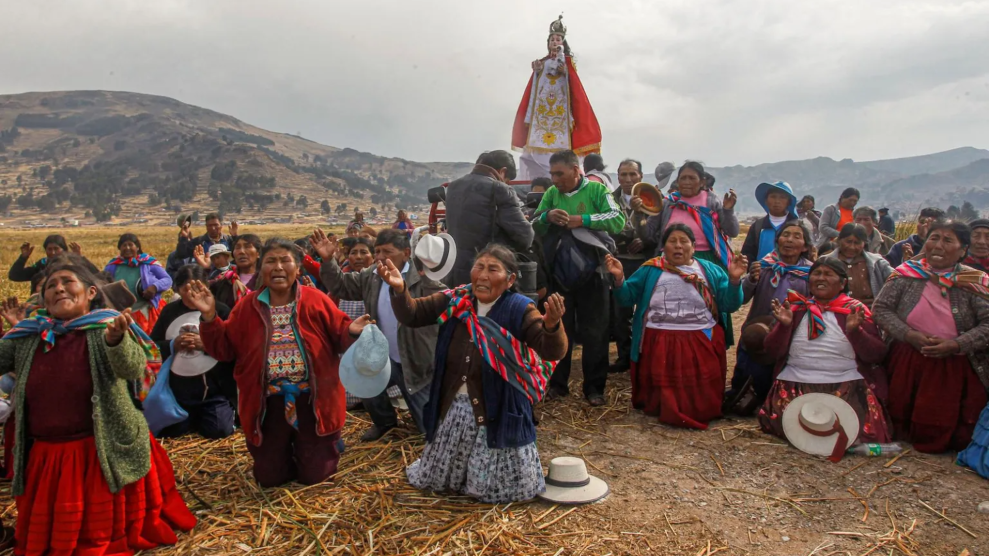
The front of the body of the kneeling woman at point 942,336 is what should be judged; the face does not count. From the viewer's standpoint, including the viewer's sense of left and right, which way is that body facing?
facing the viewer

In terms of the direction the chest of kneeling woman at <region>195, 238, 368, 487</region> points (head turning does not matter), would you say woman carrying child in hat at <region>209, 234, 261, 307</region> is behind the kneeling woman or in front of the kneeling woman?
behind

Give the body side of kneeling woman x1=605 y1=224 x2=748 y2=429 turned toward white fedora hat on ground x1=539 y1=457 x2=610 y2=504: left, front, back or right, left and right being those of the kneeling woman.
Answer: front

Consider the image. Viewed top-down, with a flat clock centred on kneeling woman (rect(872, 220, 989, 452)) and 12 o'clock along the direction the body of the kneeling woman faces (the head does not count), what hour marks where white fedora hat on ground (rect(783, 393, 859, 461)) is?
The white fedora hat on ground is roughly at 2 o'clock from the kneeling woman.

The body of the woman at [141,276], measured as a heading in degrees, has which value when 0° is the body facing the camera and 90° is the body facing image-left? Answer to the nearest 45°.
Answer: approximately 0°

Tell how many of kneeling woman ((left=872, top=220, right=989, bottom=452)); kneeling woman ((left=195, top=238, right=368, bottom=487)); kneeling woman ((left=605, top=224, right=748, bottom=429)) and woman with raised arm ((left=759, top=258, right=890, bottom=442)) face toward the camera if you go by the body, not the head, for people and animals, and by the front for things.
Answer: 4

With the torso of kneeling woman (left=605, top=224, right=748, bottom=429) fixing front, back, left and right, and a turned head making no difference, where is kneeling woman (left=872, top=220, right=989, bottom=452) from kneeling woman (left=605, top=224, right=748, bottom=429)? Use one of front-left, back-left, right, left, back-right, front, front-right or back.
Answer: left

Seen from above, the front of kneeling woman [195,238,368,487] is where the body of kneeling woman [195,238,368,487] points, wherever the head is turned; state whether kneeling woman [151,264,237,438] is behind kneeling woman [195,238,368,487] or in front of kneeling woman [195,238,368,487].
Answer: behind

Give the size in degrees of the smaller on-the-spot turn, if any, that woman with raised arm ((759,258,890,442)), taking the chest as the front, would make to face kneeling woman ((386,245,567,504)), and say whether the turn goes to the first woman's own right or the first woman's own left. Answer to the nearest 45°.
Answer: approximately 45° to the first woman's own right

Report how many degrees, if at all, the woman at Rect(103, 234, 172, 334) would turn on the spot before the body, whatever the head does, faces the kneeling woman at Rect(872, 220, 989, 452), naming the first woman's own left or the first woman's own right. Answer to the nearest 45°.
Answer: approximately 45° to the first woman's own left

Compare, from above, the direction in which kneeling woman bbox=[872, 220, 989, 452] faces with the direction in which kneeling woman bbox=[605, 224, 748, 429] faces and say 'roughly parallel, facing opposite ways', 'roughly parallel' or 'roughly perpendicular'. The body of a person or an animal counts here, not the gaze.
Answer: roughly parallel

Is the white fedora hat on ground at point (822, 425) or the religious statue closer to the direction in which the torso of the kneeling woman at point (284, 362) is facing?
the white fedora hat on ground

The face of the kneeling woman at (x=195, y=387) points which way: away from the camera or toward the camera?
toward the camera

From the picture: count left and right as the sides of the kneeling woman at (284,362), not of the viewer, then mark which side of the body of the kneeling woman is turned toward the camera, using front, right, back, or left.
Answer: front

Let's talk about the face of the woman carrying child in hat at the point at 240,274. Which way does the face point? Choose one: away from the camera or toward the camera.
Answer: toward the camera

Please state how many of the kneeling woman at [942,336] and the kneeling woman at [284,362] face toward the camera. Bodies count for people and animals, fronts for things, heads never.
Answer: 2
